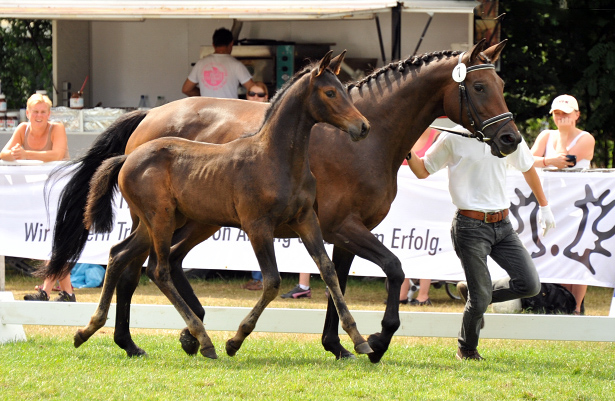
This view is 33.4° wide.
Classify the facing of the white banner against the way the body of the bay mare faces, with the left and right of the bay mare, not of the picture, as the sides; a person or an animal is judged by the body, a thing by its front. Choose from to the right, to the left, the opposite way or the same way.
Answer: to the right

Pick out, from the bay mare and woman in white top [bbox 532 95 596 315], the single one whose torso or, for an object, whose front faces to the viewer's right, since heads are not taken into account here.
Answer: the bay mare

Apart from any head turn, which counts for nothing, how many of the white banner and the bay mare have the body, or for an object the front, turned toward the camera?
1

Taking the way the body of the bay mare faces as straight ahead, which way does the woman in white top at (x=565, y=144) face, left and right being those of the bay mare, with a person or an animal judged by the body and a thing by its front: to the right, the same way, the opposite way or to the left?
to the right

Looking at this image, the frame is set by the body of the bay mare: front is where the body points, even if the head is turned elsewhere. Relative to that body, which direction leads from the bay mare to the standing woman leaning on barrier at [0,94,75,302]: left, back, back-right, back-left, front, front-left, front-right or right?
back-left

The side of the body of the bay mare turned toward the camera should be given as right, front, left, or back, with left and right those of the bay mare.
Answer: right

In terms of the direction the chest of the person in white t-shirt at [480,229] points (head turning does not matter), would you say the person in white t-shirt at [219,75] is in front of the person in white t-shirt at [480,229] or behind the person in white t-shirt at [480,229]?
behind

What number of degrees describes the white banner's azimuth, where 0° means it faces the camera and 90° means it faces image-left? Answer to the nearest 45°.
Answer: approximately 0°

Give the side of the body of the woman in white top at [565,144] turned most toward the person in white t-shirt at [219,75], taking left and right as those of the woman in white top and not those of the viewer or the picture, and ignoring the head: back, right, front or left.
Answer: right
